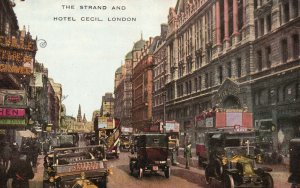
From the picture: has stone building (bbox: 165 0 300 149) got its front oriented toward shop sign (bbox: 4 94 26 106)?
yes

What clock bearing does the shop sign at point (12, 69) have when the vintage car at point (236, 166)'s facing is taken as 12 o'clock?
The shop sign is roughly at 5 o'clock from the vintage car.
